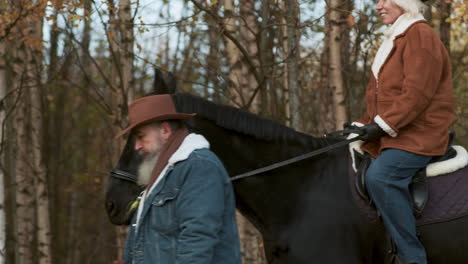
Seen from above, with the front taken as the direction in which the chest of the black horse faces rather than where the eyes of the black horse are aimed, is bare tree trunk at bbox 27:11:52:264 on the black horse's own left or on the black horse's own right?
on the black horse's own right

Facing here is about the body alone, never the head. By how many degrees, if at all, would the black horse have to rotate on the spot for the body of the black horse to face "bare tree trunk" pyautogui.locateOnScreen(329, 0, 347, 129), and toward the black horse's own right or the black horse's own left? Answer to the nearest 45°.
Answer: approximately 90° to the black horse's own right

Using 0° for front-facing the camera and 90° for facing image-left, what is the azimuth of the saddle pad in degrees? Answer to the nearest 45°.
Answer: approximately 90°

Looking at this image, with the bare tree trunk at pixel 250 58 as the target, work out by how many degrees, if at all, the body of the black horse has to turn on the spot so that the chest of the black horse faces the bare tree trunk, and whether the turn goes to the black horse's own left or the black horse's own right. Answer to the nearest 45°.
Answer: approximately 90° to the black horse's own right

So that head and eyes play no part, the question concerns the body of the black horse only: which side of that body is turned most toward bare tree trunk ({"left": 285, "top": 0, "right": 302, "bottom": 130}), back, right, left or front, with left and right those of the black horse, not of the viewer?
right

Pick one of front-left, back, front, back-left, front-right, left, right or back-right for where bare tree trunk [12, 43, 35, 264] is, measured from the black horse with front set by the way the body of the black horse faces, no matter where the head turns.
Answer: front-right

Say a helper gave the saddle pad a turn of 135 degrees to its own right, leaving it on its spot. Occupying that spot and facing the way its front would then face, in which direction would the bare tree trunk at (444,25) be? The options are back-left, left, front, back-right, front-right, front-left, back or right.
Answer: front-left

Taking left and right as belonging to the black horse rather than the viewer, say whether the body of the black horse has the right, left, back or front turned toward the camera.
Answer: left

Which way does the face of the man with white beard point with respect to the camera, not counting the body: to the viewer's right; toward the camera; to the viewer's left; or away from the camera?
to the viewer's left

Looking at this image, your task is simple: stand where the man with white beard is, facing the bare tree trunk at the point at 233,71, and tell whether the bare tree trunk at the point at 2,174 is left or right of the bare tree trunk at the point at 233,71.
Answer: left

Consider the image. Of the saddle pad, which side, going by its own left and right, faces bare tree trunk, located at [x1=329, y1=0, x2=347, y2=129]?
right

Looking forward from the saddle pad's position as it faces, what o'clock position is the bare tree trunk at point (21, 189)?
The bare tree trunk is roughly at 1 o'clock from the saddle pad.

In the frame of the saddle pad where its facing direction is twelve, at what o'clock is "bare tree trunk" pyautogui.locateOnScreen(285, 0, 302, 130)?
The bare tree trunk is roughly at 2 o'clock from the saddle pad.
